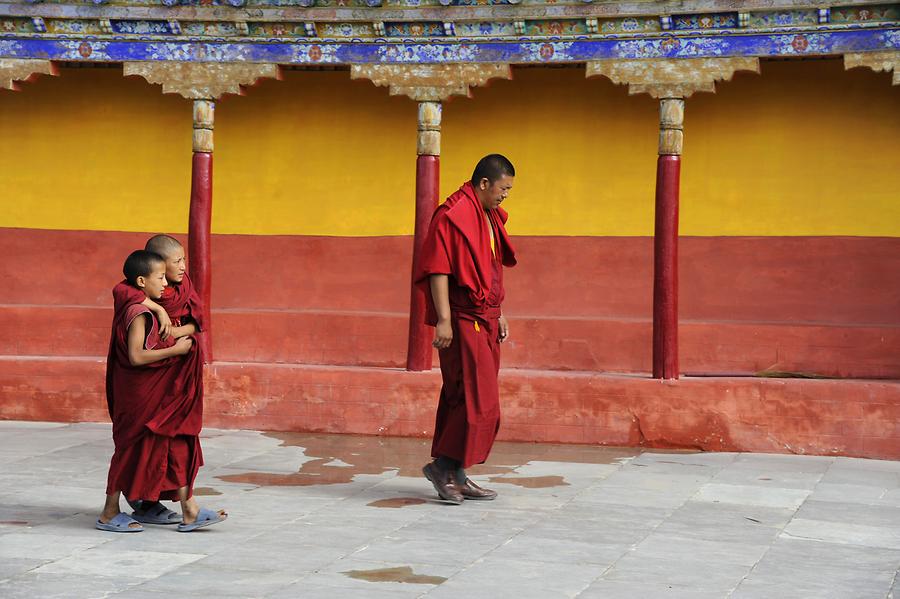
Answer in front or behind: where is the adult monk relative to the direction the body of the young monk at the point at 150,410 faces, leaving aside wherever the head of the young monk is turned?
in front

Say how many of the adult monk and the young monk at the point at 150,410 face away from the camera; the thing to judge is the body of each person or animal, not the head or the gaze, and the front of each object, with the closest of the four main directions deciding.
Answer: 0

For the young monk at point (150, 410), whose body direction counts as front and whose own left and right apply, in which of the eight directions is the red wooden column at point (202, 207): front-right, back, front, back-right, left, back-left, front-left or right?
left

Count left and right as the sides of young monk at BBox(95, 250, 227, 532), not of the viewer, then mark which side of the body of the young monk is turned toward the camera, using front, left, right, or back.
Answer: right

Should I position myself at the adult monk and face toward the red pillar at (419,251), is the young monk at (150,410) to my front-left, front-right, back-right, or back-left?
back-left

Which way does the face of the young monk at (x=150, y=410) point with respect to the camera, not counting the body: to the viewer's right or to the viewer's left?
to the viewer's right
